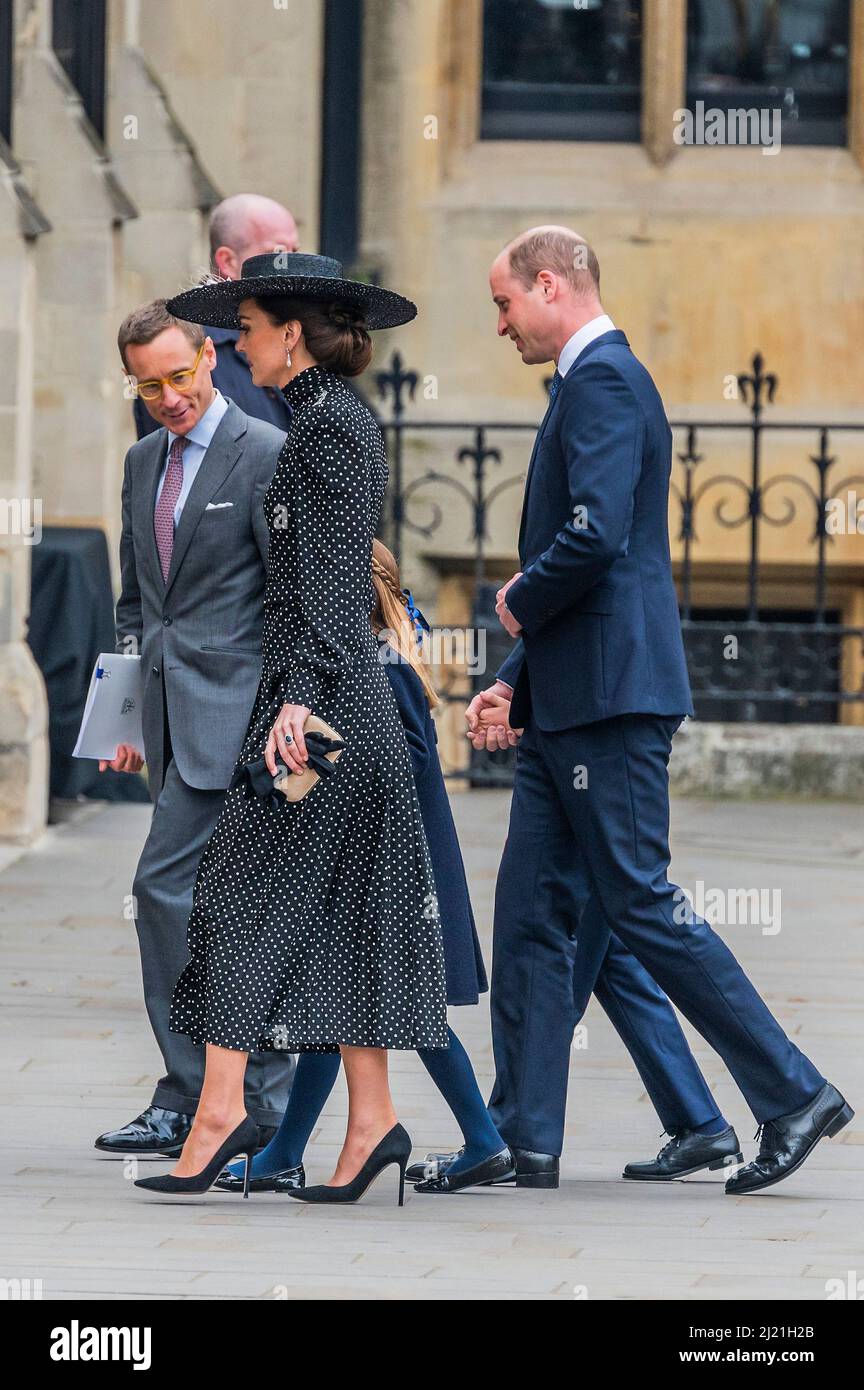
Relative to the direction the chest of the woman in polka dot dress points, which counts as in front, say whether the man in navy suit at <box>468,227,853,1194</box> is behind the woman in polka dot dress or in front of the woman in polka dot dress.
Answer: behind

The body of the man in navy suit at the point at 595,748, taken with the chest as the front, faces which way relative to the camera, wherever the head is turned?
to the viewer's left

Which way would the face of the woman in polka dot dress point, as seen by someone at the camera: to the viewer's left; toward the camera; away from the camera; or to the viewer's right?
to the viewer's left

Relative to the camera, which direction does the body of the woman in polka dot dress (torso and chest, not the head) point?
to the viewer's left

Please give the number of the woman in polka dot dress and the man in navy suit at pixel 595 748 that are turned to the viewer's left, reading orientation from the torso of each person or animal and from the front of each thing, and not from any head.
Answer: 2

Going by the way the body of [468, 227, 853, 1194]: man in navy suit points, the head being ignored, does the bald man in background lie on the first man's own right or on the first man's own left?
on the first man's own right

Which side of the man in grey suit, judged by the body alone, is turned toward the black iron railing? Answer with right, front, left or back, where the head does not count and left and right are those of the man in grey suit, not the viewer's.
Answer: back

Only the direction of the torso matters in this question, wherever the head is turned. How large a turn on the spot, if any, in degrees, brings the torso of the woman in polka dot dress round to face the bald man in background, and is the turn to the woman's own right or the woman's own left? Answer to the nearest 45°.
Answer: approximately 90° to the woman's own right

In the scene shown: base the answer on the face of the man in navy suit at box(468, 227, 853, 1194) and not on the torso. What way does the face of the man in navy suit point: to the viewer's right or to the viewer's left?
to the viewer's left

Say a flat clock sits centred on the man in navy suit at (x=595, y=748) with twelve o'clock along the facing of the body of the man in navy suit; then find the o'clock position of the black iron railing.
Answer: The black iron railing is roughly at 3 o'clock from the man in navy suit.

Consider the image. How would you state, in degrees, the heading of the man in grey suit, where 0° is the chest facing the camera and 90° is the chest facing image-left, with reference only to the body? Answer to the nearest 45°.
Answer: approximately 45°
